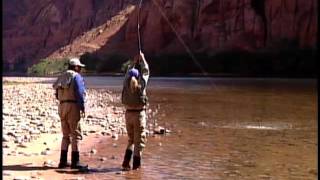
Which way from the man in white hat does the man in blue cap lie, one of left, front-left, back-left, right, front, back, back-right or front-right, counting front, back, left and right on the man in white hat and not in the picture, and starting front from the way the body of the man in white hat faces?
front-right

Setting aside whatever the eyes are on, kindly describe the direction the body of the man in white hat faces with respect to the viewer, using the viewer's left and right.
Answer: facing away from the viewer and to the right of the viewer
